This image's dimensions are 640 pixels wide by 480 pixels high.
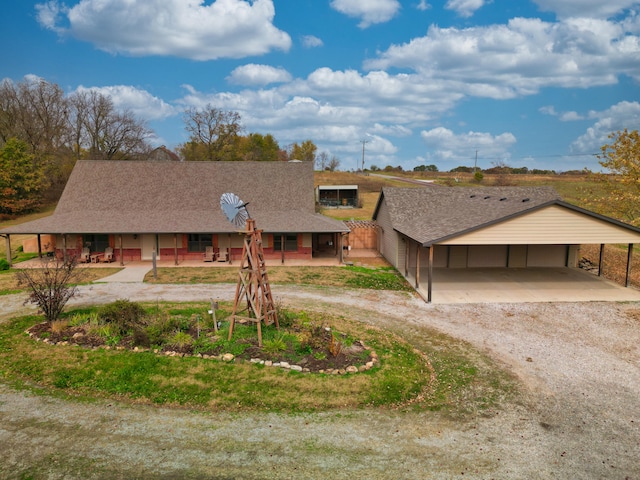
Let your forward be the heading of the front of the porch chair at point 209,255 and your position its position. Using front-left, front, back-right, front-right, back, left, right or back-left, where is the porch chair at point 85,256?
right

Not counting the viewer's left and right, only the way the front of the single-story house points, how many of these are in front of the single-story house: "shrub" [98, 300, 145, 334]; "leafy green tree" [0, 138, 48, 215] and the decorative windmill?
2

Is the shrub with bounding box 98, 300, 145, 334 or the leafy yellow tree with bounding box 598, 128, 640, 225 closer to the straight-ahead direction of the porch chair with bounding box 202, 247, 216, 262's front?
the shrub

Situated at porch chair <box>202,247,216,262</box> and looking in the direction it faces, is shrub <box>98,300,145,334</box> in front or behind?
in front

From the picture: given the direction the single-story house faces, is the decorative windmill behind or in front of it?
in front

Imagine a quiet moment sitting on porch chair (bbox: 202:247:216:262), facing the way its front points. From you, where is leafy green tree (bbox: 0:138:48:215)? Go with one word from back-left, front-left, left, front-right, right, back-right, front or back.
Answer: back-right

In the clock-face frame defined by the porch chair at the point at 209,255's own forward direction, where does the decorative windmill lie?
The decorative windmill is roughly at 12 o'clock from the porch chair.

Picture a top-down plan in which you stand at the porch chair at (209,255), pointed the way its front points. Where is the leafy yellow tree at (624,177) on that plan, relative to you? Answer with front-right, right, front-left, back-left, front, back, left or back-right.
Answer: left
